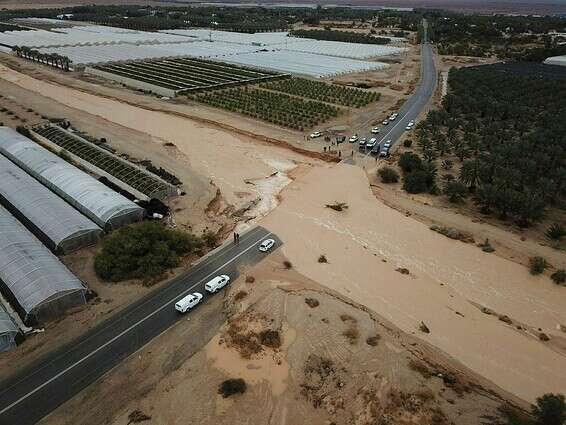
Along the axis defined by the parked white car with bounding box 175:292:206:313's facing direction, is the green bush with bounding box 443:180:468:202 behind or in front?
in front

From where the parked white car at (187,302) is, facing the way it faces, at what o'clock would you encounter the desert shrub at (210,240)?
The desert shrub is roughly at 11 o'clock from the parked white car.

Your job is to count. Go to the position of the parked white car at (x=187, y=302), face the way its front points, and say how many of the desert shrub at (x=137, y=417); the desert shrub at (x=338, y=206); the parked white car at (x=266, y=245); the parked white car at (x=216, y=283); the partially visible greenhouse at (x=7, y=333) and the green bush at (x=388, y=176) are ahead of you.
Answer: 4

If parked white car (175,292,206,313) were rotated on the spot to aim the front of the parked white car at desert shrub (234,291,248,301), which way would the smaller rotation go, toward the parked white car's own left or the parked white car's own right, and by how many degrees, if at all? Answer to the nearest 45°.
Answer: approximately 45° to the parked white car's own right

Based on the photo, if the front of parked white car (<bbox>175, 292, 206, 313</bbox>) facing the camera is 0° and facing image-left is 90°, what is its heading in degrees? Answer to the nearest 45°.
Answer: approximately 225°

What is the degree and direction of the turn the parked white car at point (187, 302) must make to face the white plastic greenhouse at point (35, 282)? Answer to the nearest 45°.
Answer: approximately 135° to its left

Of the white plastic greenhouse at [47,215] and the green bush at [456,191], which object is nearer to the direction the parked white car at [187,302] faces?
the green bush

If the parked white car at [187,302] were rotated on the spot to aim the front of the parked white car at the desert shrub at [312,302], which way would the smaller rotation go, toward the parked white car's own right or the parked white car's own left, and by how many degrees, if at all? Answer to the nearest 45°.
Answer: approximately 45° to the parked white car's own right

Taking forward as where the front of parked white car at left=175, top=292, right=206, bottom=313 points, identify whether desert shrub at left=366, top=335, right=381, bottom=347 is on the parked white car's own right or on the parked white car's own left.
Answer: on the parked white car's own right

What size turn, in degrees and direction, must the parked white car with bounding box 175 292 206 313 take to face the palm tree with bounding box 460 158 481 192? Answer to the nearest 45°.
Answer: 0° — it already faces it

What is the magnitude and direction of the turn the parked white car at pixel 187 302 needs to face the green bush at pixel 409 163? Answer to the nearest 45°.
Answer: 0° — it already faces it

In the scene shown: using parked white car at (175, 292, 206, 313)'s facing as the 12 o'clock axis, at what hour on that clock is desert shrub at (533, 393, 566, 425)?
The desert shrub is roughly at 3 o'clock from the parked white car.

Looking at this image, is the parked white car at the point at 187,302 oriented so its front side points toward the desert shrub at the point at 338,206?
yes

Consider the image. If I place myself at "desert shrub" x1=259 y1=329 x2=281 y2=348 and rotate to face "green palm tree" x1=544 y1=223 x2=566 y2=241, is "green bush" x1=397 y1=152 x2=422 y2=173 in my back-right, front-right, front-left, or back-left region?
front-left

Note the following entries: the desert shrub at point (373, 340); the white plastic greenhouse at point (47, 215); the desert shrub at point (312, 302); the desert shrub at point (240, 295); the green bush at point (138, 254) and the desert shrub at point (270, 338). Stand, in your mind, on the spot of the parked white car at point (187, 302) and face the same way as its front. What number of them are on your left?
2

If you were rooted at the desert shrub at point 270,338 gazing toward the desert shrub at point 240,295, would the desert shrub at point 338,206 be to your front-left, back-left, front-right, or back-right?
front-right

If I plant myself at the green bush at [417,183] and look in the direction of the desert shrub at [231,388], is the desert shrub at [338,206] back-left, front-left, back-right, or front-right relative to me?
front-right

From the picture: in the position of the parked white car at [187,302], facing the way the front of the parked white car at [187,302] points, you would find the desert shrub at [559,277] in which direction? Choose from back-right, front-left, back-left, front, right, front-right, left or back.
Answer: front-right

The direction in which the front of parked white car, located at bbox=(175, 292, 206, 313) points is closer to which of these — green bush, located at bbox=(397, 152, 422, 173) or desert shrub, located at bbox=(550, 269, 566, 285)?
the green bush
